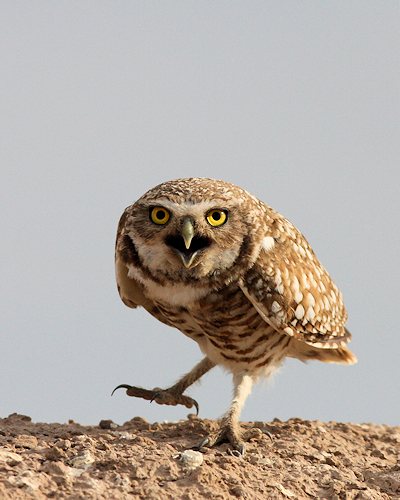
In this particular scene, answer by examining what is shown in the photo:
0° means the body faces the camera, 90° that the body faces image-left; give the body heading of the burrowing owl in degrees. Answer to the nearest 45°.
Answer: approximately 45°
